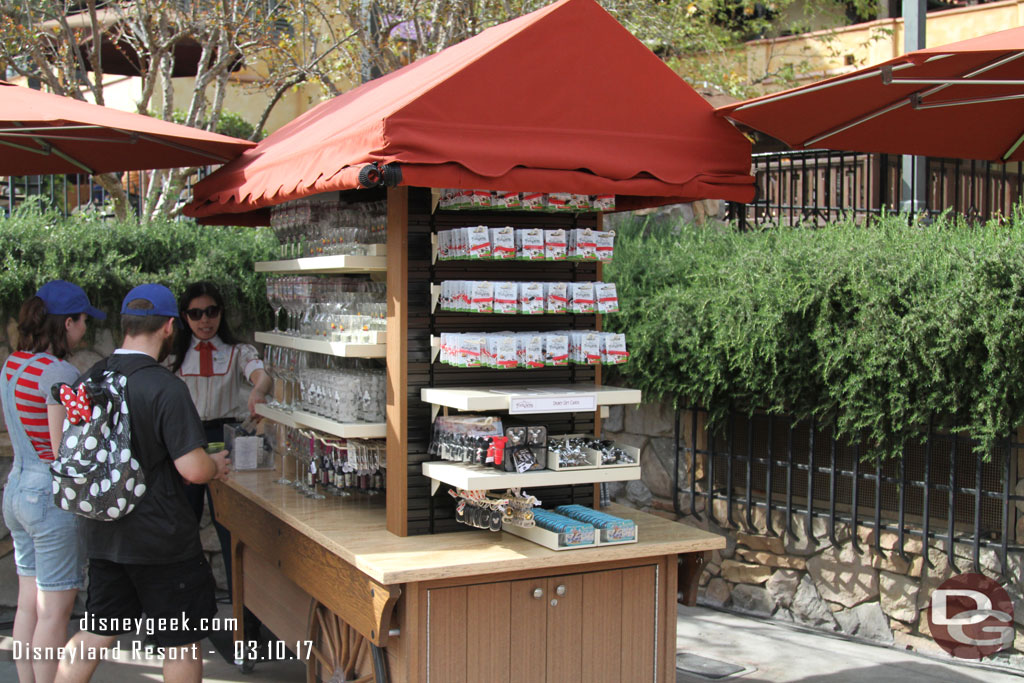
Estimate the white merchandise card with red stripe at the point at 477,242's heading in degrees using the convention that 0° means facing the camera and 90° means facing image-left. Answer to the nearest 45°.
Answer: approximately 0°

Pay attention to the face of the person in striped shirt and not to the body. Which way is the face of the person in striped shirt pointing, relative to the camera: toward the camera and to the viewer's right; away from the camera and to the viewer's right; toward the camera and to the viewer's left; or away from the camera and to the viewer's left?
away from the camera and to the viewer's right

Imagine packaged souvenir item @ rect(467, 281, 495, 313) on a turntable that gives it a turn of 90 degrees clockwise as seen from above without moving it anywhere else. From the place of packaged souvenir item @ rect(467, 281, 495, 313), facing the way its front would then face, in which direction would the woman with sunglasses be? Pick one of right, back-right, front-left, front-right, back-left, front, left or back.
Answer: front-right

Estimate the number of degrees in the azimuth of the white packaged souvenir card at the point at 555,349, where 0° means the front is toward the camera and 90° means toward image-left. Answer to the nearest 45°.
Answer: approximately 0°

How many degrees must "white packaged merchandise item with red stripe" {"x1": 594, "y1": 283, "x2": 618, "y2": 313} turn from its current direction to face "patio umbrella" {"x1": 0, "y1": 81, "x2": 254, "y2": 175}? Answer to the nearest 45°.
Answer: approximately 90° to its right

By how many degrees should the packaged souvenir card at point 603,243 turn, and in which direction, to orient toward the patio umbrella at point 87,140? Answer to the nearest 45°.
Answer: approximately 90° to its right
